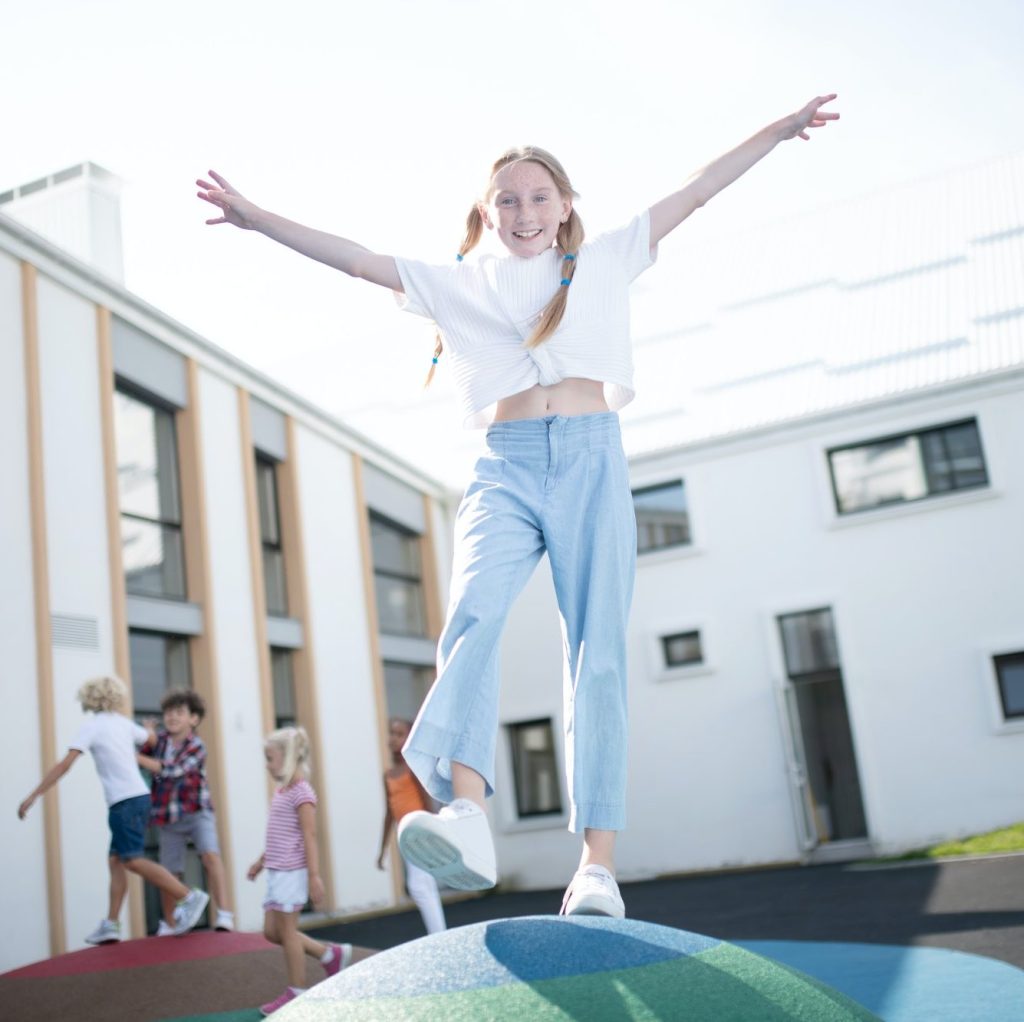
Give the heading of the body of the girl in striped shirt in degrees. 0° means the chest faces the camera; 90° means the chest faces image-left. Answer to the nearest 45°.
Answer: approximately 90°

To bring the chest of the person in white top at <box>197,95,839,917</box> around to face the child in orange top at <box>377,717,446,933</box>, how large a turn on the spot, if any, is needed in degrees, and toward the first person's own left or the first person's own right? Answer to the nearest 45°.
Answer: approximately 180°

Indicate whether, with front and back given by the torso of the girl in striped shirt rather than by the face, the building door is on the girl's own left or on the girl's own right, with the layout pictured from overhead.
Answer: on the girl's own right

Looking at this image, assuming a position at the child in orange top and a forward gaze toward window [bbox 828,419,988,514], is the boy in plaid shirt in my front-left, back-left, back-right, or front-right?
back-left

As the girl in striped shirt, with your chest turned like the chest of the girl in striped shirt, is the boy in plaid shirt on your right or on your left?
on your right

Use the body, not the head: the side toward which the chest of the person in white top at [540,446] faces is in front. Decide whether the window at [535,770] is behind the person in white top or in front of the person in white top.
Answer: behind
